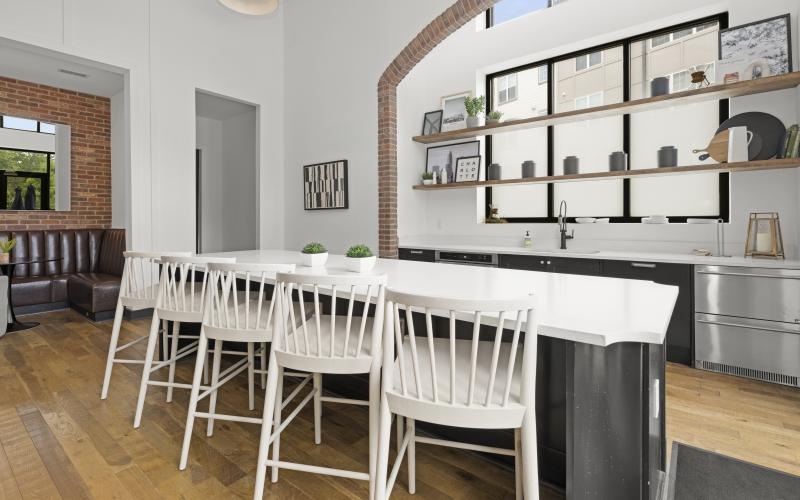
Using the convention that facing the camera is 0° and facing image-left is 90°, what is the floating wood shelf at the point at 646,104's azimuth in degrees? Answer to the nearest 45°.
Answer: approximately 45°

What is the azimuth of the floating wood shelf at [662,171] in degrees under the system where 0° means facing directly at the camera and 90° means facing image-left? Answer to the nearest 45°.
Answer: approximately 45°

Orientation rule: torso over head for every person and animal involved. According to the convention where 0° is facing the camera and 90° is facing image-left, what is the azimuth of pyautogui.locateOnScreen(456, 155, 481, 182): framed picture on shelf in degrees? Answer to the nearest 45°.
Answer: approximately 45°

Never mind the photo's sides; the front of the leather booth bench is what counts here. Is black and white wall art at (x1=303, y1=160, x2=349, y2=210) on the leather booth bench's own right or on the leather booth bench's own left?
on the leather booth bench's own left

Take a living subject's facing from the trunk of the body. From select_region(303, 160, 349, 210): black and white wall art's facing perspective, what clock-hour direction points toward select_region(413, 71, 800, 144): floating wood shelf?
The floating wood shelf is roughly at 9 o'clock from the black and white wall art.
